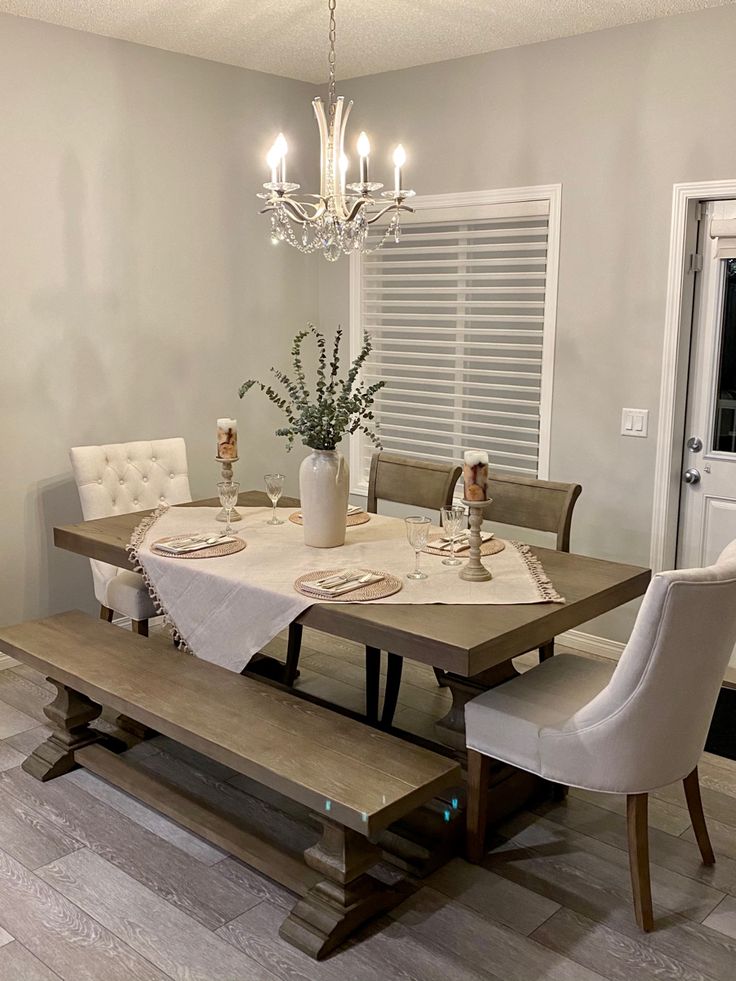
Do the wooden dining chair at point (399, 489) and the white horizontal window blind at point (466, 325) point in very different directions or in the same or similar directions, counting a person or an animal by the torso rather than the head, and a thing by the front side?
same or similar directions

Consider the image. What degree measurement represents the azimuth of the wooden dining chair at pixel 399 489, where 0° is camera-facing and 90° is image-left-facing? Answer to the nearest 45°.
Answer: approximately 45°

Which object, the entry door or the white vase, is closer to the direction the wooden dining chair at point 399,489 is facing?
the white vase

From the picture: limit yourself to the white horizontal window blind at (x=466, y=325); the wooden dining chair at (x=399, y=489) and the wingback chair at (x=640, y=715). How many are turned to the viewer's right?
0

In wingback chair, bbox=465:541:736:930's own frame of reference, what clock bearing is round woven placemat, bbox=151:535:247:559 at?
The round woven placemat is roughly at 11 o'clock from the wingback chair.

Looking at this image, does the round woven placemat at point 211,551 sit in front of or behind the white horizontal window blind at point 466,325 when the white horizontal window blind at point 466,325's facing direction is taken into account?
in front

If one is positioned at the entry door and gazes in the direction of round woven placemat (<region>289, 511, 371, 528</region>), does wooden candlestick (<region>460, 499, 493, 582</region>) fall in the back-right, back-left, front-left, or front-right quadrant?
front-left

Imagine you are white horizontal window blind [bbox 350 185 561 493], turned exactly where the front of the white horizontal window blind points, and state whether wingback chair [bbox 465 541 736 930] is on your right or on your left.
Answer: on your left

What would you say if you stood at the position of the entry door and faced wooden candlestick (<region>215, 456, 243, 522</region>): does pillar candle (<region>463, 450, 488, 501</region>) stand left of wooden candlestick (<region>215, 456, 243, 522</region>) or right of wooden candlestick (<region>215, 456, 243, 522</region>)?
left

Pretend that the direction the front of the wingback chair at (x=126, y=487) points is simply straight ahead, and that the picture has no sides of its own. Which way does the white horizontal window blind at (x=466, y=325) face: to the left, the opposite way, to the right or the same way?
to the right

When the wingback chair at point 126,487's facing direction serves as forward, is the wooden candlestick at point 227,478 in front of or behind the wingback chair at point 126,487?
in front

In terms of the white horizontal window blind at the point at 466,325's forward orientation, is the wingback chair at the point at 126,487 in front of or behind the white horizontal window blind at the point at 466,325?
in front

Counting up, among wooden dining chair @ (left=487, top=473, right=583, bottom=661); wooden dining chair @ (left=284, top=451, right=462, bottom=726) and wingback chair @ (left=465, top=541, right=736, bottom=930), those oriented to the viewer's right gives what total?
0

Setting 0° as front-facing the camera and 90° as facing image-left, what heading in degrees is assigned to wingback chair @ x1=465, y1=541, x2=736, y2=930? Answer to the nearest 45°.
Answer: approximately 135°

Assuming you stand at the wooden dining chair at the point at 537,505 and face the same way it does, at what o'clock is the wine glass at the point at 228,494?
The wine glass is roughly at 1 o'clock from the wooden dining chair.
